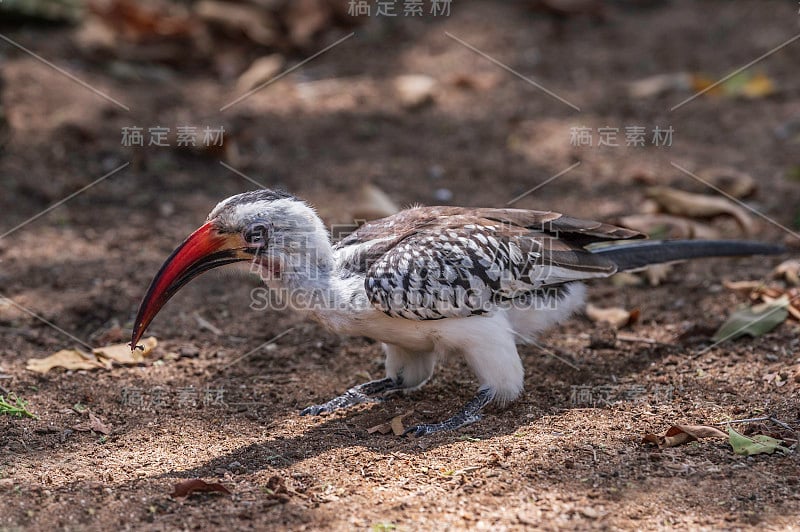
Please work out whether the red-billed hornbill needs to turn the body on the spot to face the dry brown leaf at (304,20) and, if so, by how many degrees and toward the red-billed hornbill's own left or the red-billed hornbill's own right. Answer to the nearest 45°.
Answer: approximately 90° to the red-billed hornbill's own right

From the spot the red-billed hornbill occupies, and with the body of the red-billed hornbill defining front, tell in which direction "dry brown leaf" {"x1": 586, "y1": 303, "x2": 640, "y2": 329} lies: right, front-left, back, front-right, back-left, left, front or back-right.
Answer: back-right

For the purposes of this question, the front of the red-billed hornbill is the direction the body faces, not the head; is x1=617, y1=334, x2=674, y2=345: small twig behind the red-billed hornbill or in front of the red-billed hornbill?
behind

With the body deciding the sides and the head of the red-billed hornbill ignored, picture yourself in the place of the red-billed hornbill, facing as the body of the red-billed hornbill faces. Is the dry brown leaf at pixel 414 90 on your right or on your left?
on your right

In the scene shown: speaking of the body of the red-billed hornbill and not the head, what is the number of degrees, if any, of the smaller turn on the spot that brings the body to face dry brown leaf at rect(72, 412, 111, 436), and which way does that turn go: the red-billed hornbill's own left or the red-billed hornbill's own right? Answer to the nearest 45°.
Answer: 0° — it already faces it

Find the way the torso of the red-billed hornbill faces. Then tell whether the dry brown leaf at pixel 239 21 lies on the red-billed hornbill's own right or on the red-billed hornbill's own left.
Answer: on the red-billed hornbill's own right

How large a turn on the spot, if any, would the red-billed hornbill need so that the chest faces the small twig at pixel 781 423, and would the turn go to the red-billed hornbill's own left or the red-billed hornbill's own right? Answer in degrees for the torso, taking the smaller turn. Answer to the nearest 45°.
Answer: approximately 180°

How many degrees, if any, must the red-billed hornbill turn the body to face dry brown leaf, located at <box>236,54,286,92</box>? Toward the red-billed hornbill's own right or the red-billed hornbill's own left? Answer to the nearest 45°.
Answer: approximately 90° to the red-billed hornbill's own right

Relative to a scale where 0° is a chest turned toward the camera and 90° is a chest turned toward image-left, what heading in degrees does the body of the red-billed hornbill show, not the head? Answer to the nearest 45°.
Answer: approximately 90°

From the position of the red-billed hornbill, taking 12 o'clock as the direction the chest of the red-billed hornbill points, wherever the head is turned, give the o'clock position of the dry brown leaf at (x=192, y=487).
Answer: The dry brown leaf is roughly at 10 o'clock from the red-billed hornbill.
